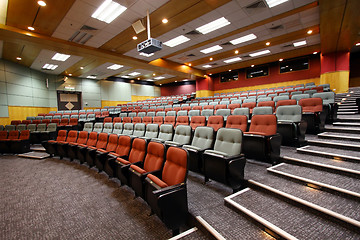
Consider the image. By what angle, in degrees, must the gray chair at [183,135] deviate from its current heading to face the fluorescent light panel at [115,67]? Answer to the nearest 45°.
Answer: approximately 90° to its right

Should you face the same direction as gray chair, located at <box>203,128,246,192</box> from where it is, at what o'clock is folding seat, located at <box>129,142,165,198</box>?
The folding seat is roughly at 1 o'clock from the gray chair.

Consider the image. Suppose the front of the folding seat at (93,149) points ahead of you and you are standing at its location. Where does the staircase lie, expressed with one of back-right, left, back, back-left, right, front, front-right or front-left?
left

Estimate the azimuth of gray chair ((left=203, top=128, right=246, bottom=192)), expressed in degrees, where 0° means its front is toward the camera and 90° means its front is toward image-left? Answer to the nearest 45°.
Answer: approximately 45°

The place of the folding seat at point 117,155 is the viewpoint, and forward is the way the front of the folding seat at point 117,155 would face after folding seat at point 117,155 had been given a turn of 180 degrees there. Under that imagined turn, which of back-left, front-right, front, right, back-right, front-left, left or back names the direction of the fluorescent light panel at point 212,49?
front

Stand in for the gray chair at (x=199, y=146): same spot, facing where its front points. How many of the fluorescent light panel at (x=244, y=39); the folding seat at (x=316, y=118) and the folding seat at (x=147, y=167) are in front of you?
1

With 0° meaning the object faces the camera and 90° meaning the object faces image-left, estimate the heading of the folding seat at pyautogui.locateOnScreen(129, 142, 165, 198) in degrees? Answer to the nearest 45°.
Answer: approximately 45°

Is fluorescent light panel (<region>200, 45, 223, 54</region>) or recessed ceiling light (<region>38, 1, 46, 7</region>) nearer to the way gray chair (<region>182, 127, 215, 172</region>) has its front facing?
the recessed ceiling light

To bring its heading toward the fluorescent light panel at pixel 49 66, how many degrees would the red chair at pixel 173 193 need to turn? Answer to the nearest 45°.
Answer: approximately 90° to its right

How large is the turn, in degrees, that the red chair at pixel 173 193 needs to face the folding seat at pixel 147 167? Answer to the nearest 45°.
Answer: approximately 90° to its right

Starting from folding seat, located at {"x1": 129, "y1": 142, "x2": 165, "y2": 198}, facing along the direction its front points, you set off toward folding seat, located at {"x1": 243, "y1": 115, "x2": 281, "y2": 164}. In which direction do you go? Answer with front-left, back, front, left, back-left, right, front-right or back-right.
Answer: back-left

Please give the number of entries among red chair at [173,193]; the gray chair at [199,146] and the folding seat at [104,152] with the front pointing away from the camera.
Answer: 0

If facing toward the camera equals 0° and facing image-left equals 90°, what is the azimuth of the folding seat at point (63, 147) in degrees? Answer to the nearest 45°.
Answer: approximately 45°

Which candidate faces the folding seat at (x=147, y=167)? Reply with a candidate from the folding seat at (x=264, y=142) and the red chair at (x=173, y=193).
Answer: the folding seat at (x=264, y=142)

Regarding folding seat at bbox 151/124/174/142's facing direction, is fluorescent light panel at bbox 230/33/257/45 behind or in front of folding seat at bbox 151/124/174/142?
behind

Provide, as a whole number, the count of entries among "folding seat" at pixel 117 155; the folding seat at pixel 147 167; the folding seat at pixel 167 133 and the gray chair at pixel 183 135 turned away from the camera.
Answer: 0

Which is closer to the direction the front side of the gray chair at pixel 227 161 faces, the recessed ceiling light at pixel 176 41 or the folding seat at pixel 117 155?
the folding seat

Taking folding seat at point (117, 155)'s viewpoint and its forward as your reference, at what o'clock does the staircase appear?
The staircase is roughly at 9 o'clock from the folding seat.

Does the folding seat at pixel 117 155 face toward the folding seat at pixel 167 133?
no

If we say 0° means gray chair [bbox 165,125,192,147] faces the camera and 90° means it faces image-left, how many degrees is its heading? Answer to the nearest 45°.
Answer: approximately 45°

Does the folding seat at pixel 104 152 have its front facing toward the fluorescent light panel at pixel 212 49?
no
